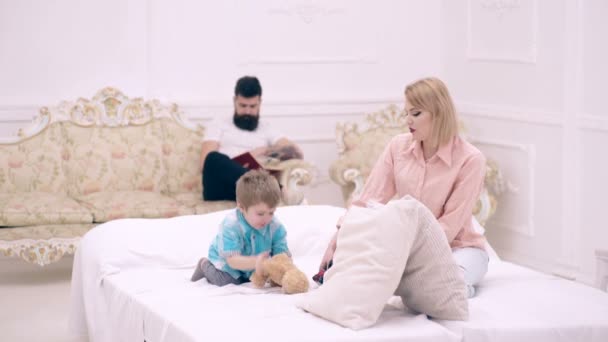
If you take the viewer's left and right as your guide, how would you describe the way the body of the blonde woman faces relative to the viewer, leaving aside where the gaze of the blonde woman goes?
facing the viewer and to the left of the viewer

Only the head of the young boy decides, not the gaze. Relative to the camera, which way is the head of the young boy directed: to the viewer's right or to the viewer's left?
to the viewer's right

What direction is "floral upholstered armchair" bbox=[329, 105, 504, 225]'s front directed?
toward the camera

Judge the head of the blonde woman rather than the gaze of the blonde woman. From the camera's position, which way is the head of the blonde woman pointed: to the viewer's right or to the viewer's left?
to the viewer's left

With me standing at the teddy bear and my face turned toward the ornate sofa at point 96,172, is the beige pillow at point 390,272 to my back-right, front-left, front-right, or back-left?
back-right

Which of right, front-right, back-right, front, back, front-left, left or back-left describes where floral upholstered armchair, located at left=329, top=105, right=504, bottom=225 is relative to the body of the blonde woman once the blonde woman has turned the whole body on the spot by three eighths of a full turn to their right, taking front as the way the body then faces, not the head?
front

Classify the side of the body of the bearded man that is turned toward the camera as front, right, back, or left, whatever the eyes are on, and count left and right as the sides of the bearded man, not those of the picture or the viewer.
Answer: front

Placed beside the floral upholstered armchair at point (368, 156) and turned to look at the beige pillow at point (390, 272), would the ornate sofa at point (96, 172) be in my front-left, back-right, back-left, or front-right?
front-right

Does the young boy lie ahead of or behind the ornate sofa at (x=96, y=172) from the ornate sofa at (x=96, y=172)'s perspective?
ahead

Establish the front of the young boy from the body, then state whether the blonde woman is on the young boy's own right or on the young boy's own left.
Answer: on the young boy's own left

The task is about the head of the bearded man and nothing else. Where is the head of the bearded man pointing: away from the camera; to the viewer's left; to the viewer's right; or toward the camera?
toward the camera

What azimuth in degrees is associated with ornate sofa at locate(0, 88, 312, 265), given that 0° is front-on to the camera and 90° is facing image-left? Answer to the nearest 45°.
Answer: approximately 0°

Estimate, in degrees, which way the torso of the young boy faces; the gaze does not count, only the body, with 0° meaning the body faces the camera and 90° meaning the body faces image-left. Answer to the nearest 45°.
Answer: approximately 315°

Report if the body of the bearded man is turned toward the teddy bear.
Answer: yes
